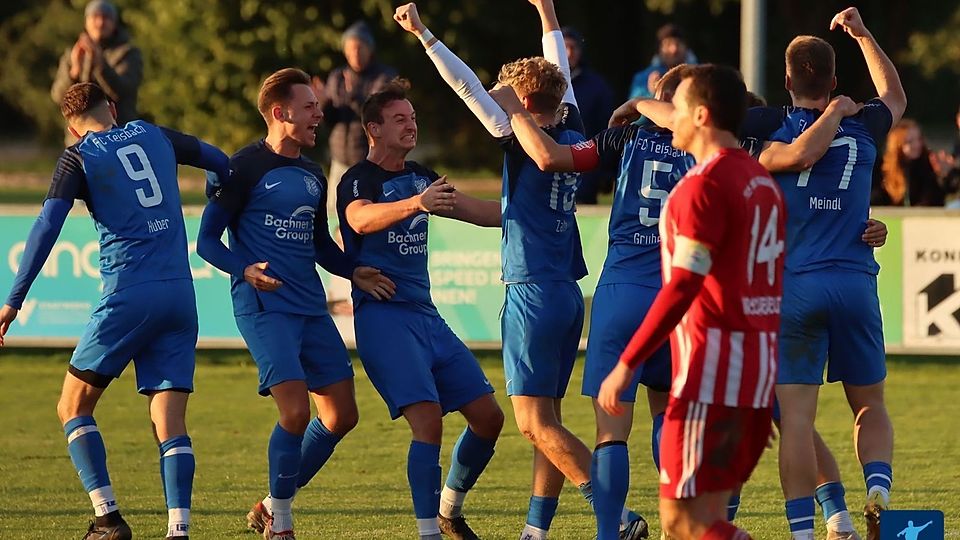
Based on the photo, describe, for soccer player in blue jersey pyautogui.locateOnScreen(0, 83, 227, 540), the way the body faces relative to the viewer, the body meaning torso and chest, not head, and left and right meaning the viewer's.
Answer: facing away from the viewer

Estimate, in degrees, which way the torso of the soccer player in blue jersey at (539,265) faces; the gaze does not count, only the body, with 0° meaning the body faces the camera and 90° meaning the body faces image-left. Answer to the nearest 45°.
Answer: approximately 135°

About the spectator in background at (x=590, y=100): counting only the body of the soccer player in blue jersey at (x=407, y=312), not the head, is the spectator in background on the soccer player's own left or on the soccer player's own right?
on the soccer player's own left

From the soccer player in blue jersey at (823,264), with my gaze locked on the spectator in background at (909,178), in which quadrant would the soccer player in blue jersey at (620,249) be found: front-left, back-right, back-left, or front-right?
back-left

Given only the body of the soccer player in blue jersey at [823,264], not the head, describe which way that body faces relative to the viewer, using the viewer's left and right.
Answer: facing away from the viewer

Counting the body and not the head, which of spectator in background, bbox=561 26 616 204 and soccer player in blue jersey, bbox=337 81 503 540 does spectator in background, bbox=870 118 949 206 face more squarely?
the soccer player in blue jersey

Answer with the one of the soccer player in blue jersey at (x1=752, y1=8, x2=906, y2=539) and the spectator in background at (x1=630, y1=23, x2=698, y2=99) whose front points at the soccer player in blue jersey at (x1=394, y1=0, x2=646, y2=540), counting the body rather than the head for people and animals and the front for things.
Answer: the spectator in background

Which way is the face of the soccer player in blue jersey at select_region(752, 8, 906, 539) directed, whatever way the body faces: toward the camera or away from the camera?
away from the camera
